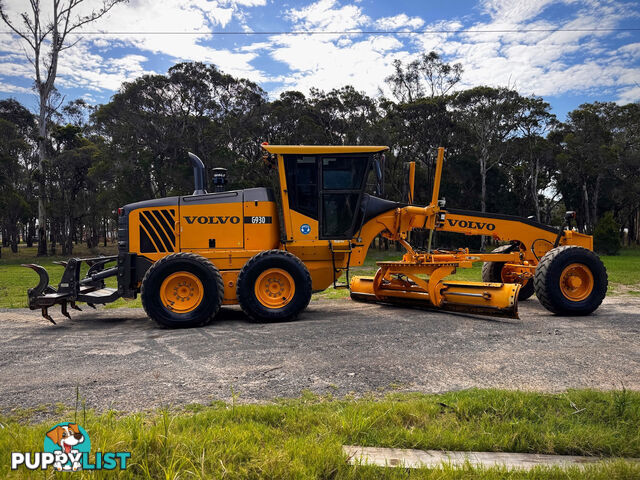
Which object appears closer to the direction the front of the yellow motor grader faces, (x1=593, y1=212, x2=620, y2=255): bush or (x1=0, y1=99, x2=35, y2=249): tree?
the bush

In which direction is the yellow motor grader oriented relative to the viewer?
to the viewer's right

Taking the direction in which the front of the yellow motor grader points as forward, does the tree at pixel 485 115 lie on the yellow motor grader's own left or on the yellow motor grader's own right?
on the yellow motor grader's own left

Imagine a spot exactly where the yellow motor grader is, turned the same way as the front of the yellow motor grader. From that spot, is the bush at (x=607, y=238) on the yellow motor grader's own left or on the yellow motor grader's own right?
on the yellow motor grader's own left

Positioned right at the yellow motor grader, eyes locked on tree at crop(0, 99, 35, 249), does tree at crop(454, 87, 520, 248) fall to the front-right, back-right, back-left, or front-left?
front-right

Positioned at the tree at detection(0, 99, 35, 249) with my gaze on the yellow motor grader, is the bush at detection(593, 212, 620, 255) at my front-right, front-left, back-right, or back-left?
front-left

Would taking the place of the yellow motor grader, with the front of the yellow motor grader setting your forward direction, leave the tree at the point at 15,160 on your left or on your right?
on your left

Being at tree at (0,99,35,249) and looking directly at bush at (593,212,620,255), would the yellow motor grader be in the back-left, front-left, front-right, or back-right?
front-right
